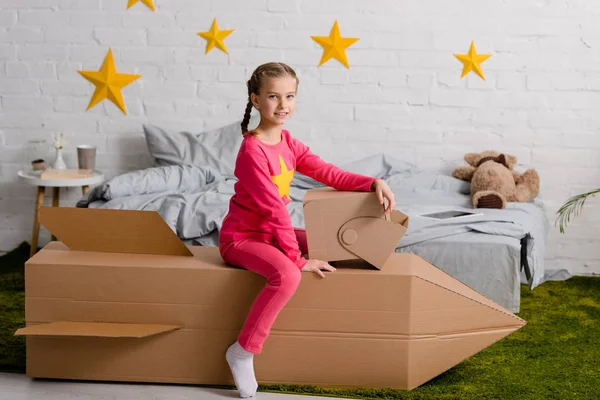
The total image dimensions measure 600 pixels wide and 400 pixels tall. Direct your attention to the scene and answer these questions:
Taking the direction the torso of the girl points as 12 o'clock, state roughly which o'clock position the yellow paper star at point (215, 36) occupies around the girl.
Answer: The yellow paper star is roughly at 7 o'clock from the girl.

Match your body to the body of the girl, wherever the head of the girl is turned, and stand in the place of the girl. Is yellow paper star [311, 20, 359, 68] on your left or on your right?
on your left

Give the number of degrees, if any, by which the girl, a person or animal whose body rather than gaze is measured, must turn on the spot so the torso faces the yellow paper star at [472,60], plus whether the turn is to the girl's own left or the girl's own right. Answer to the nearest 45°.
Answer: approximately 90° to the girl's own left

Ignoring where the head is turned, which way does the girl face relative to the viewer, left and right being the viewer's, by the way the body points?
facing the viewer and to the right of the viewer

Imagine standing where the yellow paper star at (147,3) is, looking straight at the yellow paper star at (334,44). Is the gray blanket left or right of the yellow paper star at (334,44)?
right

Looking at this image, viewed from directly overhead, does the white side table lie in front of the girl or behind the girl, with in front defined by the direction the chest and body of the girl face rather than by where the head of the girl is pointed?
behind
